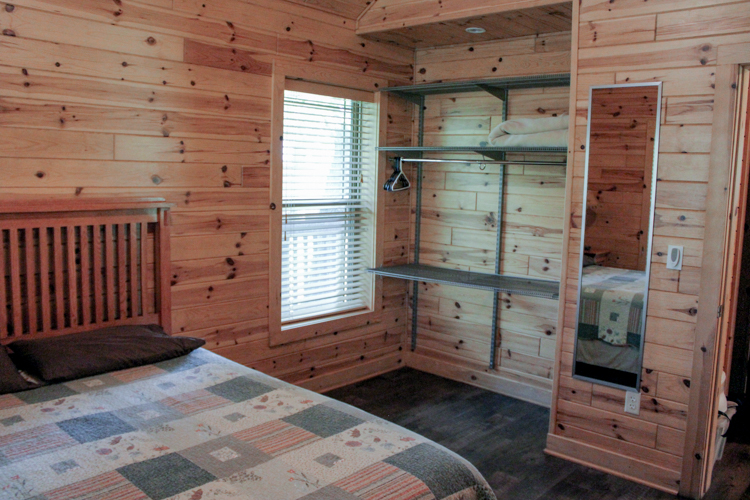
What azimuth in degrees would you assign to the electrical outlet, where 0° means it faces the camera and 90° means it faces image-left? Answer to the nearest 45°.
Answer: approximately 45°

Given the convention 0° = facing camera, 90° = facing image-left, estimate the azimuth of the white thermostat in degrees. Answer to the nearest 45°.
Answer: approximately 45°

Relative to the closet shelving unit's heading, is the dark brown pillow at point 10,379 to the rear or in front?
in front

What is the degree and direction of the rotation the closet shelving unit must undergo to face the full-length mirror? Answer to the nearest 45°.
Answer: approximately 90° to its left

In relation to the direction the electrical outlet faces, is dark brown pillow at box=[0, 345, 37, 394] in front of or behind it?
in front

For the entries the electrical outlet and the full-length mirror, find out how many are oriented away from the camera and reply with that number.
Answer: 0

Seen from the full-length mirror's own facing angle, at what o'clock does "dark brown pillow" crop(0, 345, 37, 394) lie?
The dark brown pillow is roughly at 12 o'clock from the full-length mirror.

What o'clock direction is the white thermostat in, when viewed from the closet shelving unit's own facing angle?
The white thermostat is roughly at 9 o'clock from the closet shelving unit.
